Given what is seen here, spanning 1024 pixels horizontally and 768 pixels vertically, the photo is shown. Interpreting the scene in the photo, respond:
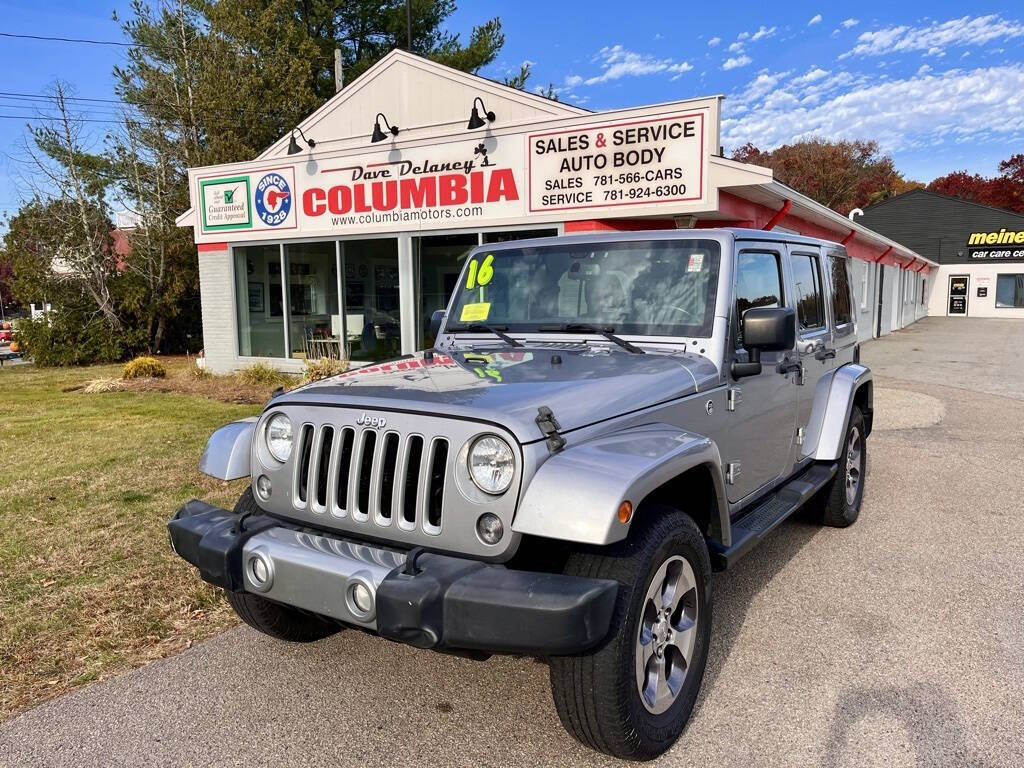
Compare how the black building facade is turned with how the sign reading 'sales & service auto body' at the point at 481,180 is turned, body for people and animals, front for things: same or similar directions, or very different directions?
same or similar directions

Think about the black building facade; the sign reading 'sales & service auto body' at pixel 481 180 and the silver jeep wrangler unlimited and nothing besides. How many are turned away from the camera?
0

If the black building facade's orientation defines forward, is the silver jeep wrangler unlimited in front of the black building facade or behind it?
in front

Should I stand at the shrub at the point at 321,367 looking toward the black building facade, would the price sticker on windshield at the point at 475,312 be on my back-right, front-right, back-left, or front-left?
back-right

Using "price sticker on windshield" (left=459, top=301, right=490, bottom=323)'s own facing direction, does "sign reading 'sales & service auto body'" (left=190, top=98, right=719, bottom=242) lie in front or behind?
behind

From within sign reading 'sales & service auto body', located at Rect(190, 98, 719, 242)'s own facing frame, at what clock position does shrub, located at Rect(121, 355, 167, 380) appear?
The shrub is roughly at 2 o'clock from the sign reading 'sales & service auto body'.

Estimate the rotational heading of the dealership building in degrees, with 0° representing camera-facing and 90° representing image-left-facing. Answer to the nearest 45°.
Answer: approximately 45°

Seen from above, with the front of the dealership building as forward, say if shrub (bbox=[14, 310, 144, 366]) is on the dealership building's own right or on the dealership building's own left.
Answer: on the dealership building's own right

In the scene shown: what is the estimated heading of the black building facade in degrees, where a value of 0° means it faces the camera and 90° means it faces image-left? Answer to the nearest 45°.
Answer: approximately 0°

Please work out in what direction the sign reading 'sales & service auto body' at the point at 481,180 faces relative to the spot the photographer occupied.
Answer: facing the viewer and to the left of the viewer

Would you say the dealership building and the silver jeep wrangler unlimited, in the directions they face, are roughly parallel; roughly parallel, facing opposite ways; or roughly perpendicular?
roughly parallel

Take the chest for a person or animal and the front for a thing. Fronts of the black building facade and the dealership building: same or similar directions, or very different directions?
same or similar directions

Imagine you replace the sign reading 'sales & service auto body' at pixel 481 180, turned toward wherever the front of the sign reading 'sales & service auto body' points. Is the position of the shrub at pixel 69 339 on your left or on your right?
on your right

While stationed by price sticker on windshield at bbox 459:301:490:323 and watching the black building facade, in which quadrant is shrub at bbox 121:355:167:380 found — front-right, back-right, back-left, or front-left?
front-left
